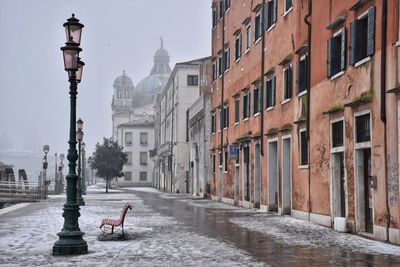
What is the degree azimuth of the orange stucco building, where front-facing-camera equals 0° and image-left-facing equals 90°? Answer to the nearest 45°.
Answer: approximately 45°

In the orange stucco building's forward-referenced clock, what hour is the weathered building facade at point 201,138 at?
The weathered building facade is roughly at 4 o'clock from the orange stucco building.

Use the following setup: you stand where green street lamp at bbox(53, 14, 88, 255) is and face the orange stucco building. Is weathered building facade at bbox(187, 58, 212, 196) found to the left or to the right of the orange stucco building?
left

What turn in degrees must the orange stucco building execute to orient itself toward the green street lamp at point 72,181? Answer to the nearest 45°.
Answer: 0° — it already faces it

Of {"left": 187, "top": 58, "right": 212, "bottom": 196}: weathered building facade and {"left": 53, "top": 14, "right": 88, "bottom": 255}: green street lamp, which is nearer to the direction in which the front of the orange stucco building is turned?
the green street lamp
